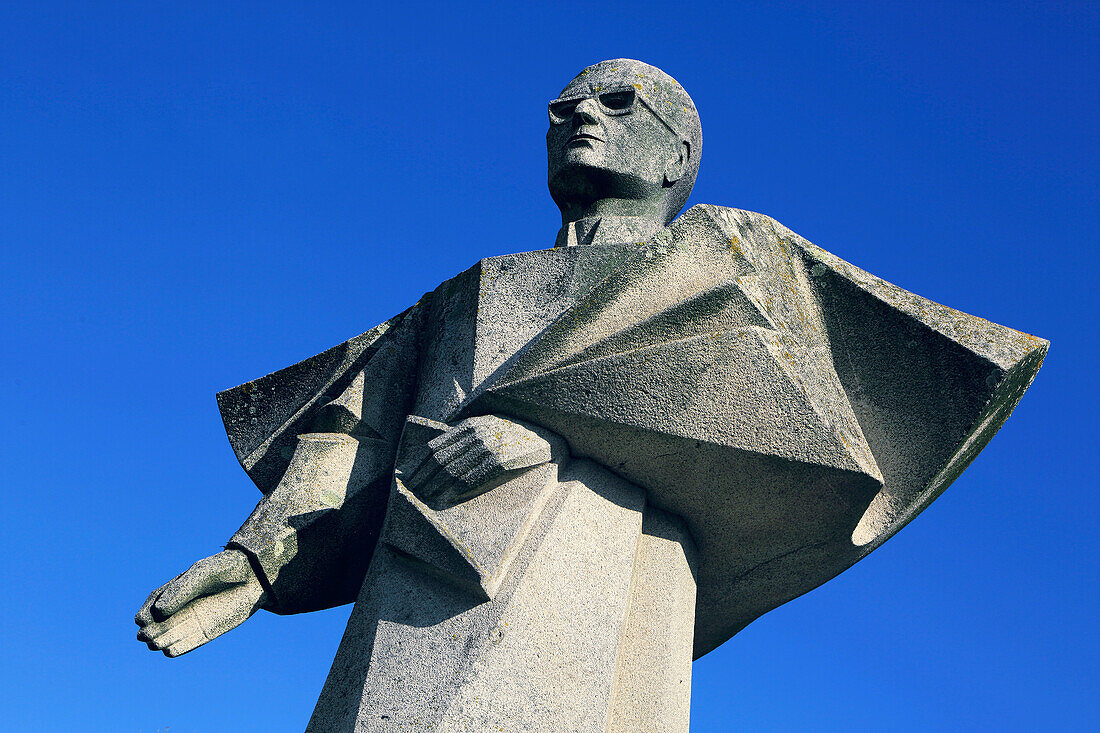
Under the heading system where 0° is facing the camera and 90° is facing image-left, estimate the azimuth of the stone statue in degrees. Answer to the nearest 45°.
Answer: approximately 45°
